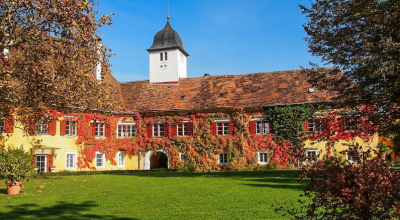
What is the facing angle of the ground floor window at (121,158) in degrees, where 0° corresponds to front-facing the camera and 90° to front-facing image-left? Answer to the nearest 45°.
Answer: approximately 0°

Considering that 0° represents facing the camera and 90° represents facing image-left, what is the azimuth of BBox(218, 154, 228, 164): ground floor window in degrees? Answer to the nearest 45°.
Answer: approximately 0°

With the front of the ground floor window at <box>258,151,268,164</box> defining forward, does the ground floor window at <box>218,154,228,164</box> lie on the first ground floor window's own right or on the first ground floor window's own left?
on the first ground floor window's own right

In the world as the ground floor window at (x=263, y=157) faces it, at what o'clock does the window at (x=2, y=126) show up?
The window is roughly at 2 o'clock from the ground floor window.

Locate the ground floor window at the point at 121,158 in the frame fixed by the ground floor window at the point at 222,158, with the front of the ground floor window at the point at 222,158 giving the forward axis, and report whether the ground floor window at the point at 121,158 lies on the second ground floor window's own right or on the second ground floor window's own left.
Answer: on the second ground floor window's own right

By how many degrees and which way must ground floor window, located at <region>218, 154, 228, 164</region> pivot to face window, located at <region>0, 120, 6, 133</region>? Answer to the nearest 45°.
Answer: approximately 45° to its right

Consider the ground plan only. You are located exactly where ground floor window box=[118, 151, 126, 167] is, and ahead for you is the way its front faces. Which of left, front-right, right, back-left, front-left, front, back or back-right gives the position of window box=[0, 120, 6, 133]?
front-right
